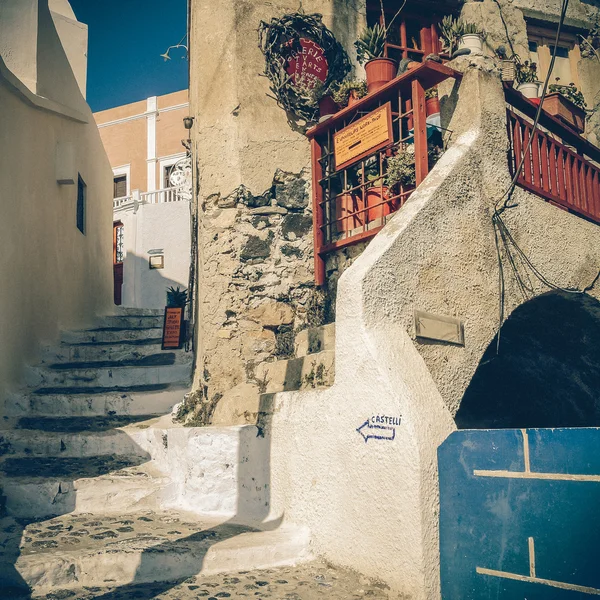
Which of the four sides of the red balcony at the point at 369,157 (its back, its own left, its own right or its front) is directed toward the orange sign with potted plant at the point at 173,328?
right

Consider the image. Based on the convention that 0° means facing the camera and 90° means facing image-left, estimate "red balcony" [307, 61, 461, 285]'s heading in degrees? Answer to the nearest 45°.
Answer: approximately 45°

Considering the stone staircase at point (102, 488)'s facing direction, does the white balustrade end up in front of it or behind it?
behind

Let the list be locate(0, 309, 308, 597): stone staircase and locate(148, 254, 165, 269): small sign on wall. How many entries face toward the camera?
2

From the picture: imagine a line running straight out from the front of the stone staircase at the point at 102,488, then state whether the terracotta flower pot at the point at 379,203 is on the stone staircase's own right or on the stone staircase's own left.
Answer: on the stone staircase's own left

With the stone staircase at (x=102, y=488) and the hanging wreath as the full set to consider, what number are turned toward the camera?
2

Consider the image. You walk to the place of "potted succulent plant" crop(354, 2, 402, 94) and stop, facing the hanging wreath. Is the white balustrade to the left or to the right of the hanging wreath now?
right
